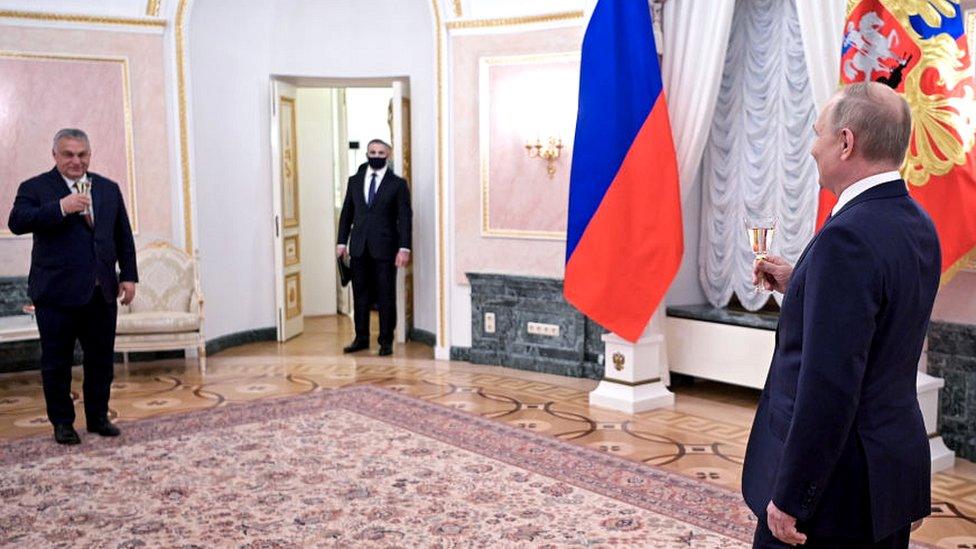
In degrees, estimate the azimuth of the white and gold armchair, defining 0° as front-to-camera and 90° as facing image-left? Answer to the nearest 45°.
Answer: approximately 0°

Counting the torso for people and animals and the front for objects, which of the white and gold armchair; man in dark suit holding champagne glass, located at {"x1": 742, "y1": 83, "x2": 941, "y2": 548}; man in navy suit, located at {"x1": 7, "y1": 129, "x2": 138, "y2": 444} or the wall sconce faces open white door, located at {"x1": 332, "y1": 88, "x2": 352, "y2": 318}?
the man in dark suit holding champagne glass

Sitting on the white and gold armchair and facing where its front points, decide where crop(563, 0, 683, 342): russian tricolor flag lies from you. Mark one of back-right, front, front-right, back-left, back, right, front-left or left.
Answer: front-left

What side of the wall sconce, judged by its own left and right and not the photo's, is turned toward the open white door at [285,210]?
right

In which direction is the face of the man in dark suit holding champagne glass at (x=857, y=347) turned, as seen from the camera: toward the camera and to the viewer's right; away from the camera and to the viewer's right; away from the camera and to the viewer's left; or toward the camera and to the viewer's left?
away from the camera and to the viewer's left

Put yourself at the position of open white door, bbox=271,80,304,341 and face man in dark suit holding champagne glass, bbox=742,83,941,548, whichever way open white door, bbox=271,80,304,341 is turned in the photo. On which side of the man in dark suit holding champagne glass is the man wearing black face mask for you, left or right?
left

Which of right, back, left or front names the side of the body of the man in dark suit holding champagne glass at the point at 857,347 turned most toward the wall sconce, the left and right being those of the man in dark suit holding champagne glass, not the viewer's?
front

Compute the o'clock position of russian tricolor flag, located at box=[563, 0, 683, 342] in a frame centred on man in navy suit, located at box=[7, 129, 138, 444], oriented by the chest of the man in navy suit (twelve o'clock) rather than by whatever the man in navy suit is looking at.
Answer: The russian tricolor flag is roughly at 11 o'clock from the man in navy suit.

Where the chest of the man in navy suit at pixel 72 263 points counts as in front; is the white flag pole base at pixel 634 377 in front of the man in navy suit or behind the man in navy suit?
in front

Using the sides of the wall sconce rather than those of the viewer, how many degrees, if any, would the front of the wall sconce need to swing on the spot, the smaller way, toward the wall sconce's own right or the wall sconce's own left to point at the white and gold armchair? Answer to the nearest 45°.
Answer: approximately 45° to the wall sconce's own right

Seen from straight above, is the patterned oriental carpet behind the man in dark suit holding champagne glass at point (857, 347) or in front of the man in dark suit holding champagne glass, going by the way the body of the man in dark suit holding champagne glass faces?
in front

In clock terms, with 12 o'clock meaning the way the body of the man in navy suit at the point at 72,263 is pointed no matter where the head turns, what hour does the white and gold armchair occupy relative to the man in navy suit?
The white and gold armchair is roughly at 8 o'clock from the man in navy suit.

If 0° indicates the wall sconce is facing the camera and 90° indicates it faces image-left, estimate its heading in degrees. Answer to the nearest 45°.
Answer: approximately 45°

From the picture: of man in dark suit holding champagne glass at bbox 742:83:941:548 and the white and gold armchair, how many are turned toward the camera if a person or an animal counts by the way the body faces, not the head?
1

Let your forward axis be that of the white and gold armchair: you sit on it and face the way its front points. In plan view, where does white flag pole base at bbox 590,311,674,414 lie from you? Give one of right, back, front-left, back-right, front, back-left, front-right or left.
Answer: front-left
